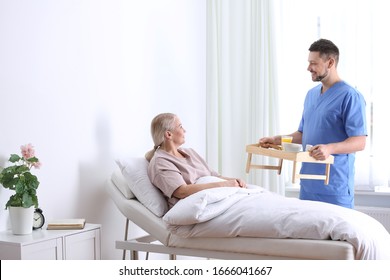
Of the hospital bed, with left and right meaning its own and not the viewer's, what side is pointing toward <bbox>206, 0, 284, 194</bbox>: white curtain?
left

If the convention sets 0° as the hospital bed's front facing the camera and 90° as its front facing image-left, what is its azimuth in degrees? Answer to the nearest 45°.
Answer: approximately 270°

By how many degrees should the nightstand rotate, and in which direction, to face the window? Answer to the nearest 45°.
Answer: approximately 90° to its left

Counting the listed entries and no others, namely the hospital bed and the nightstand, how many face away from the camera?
0

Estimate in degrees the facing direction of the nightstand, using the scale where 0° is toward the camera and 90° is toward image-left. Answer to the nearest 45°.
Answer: approximately 315°

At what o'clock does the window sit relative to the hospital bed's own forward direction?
The window is roughly at 10 o'clock from the hospital bed.

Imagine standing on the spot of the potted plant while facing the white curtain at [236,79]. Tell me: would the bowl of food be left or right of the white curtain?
right

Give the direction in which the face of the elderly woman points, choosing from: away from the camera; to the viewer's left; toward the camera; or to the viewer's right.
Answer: to the viewer's right
